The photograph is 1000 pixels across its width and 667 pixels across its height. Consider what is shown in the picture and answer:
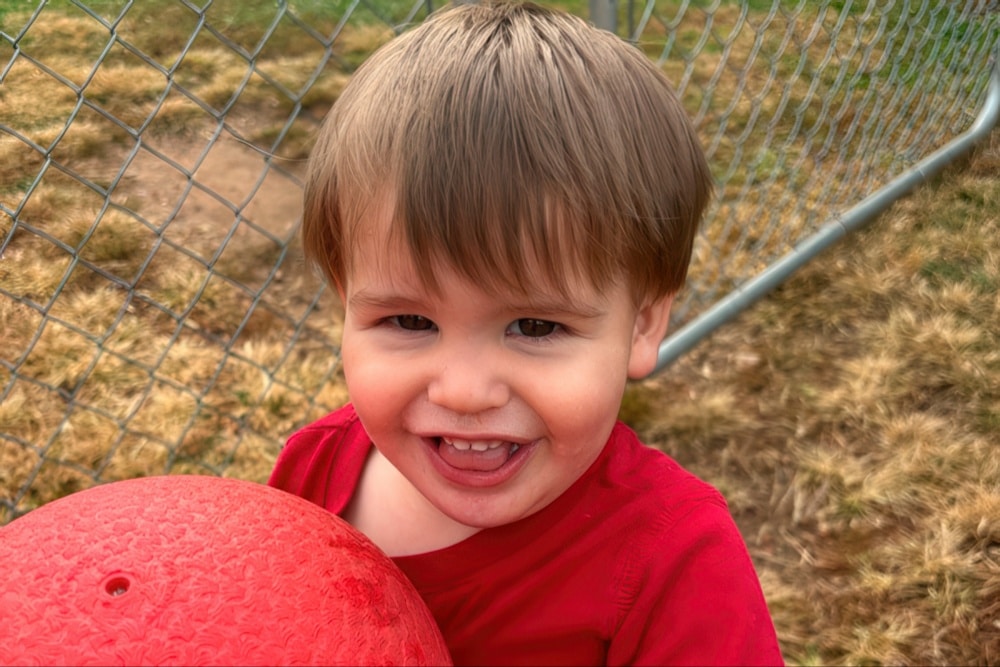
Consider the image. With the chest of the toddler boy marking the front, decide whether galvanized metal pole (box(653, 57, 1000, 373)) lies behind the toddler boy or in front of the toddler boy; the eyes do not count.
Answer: behind

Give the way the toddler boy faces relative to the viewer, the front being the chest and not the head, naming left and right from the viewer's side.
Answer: facing the viewer and to the left of the viewer
